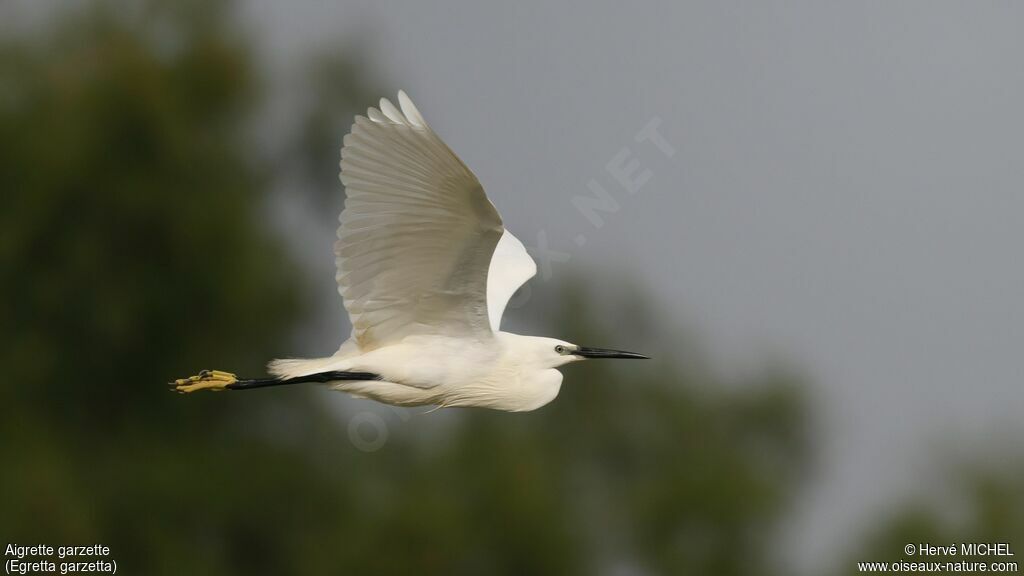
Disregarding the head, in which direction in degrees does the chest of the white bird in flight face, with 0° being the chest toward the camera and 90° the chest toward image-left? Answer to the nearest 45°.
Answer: approximately 270°
